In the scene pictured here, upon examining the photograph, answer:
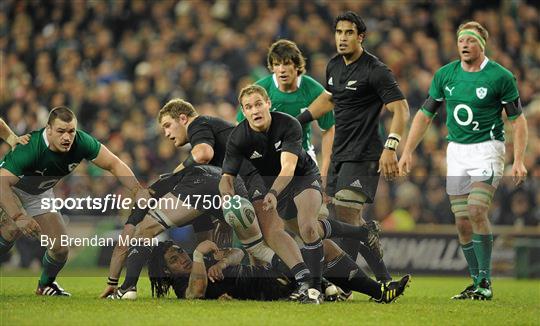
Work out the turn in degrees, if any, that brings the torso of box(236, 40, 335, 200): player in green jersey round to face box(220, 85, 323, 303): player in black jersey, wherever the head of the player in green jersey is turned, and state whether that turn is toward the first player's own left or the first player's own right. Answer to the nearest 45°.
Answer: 0° — they already face them

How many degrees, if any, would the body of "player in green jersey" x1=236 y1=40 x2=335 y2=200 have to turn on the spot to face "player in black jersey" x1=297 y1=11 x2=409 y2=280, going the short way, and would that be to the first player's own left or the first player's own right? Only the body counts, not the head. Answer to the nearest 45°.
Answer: approximately 45° to the first player's own left

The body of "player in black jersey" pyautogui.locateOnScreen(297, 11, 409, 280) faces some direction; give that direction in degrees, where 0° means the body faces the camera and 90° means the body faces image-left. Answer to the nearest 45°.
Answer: approximately 45°

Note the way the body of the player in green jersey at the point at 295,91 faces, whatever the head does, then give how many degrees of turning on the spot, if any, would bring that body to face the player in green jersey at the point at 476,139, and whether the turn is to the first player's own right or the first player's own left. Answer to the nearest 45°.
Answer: approximately 90° to the first player's own left

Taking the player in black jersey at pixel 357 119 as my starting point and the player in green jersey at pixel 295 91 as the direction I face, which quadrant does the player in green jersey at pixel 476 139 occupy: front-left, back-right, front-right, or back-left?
back-right

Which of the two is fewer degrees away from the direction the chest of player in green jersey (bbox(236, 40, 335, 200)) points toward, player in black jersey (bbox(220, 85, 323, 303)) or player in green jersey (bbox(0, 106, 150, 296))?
the player in black jersey

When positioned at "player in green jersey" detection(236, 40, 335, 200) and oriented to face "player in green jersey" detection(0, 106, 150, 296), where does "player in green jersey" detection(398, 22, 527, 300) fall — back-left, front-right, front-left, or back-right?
back-left

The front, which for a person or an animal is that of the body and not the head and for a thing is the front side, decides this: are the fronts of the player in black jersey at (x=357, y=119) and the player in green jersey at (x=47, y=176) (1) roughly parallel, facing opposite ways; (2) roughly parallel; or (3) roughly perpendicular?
roughly perpendicular
